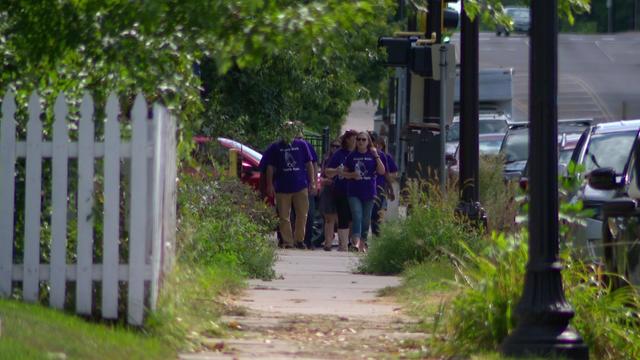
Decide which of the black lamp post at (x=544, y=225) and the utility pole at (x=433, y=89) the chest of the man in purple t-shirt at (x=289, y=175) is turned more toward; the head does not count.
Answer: the black lamp post

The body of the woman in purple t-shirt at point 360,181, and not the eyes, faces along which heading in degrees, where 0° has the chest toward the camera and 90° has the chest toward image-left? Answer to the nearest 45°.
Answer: approximately 0°

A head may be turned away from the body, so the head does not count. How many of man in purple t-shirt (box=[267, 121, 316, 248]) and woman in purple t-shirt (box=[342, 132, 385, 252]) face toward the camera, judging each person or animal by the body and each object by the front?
2

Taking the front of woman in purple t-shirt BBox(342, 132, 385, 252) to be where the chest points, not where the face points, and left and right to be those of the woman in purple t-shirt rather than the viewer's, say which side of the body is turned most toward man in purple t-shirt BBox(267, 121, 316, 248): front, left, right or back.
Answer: right

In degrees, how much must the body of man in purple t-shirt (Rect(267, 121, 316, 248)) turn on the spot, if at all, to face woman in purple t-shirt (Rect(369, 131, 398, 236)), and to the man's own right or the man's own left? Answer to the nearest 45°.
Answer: approximately 90° to the man's own left

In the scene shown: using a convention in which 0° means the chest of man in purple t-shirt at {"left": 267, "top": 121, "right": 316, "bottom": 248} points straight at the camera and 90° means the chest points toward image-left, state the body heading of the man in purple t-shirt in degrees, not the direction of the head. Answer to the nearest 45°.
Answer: approximately 0°
